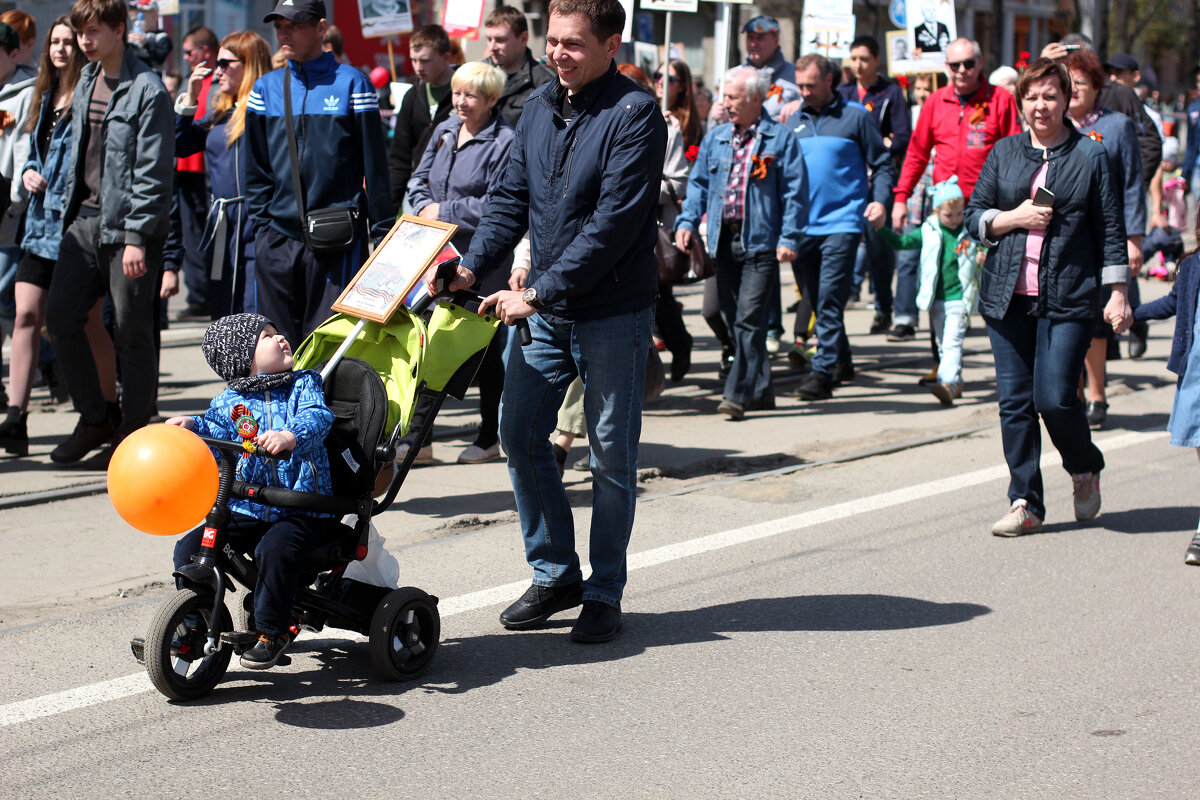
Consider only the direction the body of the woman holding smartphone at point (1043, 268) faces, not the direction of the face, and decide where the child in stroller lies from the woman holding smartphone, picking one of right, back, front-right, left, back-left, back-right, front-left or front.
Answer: front-right

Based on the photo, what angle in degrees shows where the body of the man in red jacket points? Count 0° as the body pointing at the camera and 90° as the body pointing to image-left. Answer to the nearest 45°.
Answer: approximately 0°

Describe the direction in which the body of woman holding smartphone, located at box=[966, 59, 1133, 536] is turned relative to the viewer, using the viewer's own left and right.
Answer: facing the viewer

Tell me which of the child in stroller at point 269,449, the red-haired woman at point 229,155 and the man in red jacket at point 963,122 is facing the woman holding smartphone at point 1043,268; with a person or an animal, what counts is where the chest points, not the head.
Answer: the man in red jacket

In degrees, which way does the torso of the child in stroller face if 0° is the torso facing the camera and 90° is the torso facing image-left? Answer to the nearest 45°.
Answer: approximately 45°

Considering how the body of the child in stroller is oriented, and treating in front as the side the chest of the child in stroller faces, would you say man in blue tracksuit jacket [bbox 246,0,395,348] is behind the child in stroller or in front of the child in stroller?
behind

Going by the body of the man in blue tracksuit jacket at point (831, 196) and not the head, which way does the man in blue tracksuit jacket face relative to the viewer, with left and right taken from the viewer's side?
facing the viewer and to the left of the viewer

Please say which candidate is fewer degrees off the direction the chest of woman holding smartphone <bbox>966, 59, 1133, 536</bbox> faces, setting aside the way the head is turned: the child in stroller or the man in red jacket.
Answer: the child in stroller
